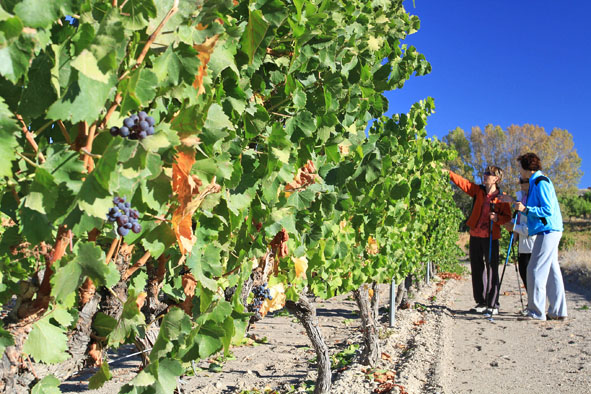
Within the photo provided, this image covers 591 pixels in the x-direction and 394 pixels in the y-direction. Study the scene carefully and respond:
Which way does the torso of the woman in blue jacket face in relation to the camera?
to the viewer's left

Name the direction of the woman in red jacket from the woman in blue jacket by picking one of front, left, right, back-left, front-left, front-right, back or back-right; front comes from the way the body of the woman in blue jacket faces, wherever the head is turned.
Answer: front-right

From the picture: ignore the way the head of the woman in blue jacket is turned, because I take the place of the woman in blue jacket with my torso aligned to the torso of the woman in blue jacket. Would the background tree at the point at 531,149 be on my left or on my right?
on my right

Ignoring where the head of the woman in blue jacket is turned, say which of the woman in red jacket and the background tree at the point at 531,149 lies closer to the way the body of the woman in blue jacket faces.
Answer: the woman in red jacket

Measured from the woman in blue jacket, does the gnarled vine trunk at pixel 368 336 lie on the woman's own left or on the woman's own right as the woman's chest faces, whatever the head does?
on the woman's own left

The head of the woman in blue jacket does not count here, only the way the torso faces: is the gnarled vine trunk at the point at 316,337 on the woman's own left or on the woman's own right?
on the woman's own left

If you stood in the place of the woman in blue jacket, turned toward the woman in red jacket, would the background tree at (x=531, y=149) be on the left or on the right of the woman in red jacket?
right
